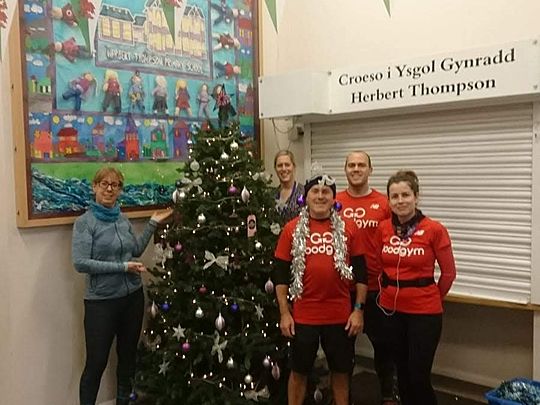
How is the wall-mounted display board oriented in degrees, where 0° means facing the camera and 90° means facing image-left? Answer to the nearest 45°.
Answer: approximately 315°

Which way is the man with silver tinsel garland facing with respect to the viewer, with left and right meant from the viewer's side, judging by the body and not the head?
facing the viewer

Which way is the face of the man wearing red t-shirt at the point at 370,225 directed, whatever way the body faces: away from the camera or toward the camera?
toward the camera

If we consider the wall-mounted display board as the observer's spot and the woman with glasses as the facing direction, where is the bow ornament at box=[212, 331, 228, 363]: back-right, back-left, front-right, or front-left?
front-left

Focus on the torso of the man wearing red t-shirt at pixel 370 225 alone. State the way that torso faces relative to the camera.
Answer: toward the camera

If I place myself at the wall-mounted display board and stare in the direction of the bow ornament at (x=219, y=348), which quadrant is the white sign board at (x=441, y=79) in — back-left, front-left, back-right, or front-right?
front-left

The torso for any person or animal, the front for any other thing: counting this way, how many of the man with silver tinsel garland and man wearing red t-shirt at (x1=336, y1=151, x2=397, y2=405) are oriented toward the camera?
2

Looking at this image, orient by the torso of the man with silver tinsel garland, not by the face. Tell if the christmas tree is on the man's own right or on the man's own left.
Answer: on the man's own right
